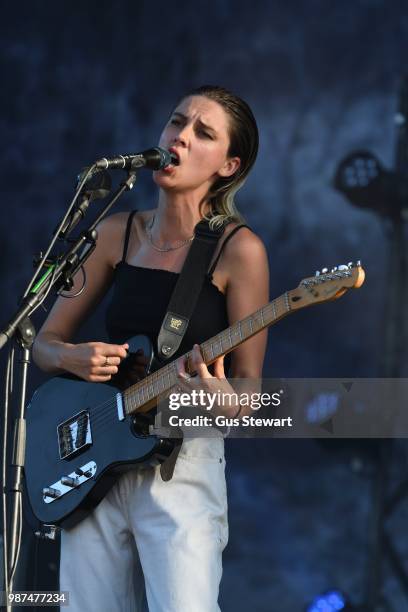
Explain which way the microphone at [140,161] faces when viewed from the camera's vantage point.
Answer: facing to the right of the viewer

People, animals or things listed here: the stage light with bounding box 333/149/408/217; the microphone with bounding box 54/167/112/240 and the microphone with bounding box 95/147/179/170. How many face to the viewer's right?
2

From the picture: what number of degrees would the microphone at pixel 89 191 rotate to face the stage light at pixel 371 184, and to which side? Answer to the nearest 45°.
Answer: approximately 45° to its left

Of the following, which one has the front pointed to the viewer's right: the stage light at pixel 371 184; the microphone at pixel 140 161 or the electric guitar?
the microphone

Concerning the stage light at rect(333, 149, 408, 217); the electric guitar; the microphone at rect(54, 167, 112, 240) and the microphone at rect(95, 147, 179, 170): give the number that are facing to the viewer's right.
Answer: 2

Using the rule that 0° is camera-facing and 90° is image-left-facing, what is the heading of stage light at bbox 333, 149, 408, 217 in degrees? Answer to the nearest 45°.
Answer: approximately 45°

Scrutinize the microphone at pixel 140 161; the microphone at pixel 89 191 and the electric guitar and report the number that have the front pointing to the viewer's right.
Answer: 2

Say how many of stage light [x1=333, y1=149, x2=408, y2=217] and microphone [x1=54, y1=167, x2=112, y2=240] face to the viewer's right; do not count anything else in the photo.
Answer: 1

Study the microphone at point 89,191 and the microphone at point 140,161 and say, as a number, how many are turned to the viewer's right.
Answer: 2

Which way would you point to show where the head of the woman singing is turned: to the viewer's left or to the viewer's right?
to the viewer's left

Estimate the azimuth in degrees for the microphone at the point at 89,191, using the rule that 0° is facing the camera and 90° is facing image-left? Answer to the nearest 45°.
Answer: approximately 270°

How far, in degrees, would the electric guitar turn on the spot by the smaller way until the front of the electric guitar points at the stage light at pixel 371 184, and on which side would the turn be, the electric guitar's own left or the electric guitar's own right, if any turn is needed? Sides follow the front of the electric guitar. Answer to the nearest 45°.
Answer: approximately 180°

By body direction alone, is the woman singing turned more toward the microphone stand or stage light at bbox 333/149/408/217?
the microphone stand

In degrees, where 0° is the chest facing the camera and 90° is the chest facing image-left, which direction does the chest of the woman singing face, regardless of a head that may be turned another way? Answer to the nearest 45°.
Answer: approximately 45°
